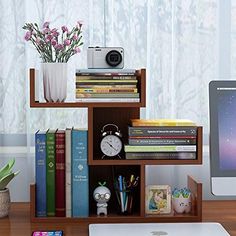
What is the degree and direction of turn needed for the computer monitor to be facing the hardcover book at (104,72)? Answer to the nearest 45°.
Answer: approximately 90° to its right

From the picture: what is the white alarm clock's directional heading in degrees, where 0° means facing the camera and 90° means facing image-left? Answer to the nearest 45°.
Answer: approximately 0°

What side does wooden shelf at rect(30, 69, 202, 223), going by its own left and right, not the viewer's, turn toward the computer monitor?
left

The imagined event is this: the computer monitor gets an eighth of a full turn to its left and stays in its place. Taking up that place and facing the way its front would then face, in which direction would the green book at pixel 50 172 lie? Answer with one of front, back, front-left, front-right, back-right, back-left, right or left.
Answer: back-right
